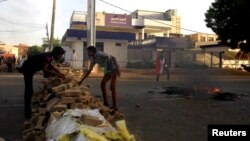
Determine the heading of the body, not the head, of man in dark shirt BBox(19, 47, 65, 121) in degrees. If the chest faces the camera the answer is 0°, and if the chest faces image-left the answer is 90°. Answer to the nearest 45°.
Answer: approximately 270°

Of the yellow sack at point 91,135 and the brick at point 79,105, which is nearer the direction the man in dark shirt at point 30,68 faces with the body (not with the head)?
the brick

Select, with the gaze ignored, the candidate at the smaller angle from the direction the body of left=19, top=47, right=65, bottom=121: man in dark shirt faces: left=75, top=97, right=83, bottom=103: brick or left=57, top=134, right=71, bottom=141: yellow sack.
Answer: the brick

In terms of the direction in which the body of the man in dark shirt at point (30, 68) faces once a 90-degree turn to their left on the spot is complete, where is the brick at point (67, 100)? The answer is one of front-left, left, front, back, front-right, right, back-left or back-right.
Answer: back-right

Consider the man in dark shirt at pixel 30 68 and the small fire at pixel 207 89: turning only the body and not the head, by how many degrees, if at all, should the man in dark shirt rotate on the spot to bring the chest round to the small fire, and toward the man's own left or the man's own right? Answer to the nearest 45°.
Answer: approximately 45° to the man's own left

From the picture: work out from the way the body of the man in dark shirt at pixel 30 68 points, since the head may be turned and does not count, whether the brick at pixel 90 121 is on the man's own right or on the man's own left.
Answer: on the man's own right

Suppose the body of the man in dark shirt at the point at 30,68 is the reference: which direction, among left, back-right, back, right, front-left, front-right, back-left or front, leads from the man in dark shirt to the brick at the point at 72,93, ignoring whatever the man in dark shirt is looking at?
front-right

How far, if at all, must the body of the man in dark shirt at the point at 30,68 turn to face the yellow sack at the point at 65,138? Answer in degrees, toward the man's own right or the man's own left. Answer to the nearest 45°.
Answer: approximately 90° to the man's own right

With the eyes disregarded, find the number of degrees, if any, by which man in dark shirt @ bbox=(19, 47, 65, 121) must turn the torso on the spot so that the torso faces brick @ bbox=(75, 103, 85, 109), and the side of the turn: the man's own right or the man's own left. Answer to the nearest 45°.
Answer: approximately 45° to the man's own right

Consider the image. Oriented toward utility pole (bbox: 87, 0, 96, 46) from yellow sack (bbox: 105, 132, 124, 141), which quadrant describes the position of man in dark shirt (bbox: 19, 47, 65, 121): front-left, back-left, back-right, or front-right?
front-left

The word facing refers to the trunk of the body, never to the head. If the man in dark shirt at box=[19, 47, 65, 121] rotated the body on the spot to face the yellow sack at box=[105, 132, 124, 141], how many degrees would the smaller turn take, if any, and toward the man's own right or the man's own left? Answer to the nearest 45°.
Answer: approximately 90° to the man's own right

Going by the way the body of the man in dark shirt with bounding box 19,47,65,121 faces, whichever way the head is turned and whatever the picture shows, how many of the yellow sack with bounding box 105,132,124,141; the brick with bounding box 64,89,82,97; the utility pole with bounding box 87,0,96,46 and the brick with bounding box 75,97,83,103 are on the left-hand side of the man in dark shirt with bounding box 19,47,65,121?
1

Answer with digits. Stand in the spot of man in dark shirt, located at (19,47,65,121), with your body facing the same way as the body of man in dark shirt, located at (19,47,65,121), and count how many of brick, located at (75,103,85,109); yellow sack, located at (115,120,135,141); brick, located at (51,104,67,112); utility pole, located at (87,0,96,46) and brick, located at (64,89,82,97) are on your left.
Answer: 1

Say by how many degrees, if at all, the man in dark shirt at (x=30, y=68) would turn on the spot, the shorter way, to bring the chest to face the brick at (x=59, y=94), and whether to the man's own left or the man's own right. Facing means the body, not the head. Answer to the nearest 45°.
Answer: approximately 45° to the man's own right

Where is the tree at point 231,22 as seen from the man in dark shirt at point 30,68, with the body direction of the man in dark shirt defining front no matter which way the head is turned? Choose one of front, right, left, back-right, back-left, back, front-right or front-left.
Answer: front-left

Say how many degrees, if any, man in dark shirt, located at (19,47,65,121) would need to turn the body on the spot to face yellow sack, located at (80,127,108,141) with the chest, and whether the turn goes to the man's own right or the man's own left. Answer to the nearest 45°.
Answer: approximately 90° to the man's own right
